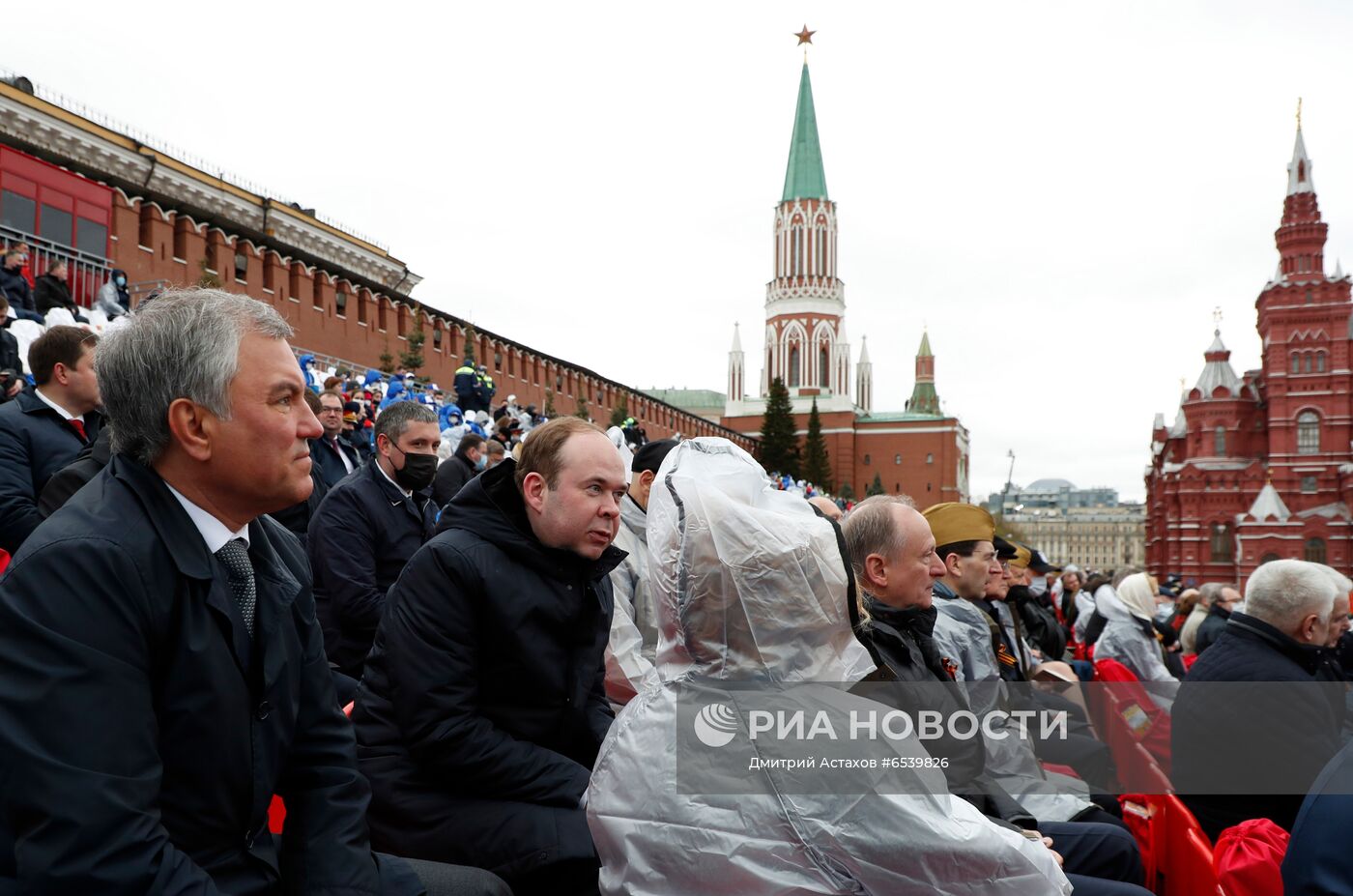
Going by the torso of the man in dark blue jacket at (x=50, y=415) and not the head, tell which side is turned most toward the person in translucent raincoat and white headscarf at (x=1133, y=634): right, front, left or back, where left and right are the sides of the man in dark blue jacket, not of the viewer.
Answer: front

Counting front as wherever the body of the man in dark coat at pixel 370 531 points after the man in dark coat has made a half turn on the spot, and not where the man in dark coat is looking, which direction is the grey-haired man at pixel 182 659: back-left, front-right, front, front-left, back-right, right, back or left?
back-left

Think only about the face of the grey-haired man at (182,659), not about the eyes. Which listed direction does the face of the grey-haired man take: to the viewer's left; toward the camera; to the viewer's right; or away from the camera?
to the viewer's right

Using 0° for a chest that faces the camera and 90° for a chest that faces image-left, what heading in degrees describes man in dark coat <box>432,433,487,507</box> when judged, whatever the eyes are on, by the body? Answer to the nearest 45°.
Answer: approximately 270°

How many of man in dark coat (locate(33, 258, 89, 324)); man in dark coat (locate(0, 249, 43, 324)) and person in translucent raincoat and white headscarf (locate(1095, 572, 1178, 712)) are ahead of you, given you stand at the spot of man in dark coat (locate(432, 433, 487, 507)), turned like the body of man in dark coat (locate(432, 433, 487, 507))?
1

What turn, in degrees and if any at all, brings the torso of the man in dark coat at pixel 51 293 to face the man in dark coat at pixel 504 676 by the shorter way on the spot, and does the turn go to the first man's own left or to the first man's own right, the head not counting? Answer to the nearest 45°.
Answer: approximately 90° to the first man's own right

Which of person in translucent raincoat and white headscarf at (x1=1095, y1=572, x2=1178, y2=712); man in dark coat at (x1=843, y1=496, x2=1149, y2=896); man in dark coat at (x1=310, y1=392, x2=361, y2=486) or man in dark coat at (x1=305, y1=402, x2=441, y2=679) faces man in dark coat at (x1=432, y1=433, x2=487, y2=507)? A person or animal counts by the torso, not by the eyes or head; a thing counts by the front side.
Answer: man in dark coat at (x1=310, y1=392, x2=361, y2=486)

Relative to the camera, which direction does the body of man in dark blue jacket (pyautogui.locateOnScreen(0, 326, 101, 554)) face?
to the viewer's right

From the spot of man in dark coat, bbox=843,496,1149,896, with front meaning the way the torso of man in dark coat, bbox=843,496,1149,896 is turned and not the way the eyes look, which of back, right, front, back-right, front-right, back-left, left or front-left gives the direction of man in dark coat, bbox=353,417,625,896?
back-right

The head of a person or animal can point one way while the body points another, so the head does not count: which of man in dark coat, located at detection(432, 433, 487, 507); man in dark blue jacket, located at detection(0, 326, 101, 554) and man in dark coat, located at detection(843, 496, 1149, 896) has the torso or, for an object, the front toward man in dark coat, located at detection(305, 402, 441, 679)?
the man in dark blue jacket
